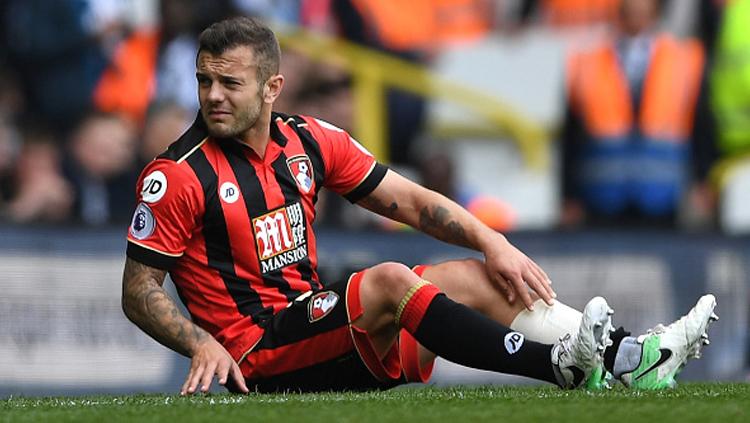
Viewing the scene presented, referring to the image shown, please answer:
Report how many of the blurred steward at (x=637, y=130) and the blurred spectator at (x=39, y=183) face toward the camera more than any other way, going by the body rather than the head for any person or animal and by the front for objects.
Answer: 2

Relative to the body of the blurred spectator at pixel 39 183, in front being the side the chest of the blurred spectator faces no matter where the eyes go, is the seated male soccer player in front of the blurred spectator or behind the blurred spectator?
in front

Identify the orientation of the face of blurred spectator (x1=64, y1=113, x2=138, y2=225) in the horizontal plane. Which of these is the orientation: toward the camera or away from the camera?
toward the camera

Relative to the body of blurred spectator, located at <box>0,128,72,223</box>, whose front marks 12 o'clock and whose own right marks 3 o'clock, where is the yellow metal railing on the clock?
The yellow metal railing is roughly at 9 o'clock from the blurred spectator.

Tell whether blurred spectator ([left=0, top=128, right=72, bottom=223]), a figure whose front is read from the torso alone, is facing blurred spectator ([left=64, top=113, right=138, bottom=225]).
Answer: no

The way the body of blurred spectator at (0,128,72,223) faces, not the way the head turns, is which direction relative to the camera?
toward the camera

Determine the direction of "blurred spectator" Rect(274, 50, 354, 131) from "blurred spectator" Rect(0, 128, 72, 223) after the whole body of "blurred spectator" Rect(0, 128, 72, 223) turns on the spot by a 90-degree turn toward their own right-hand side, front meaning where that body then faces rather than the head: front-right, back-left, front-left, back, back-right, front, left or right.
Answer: back

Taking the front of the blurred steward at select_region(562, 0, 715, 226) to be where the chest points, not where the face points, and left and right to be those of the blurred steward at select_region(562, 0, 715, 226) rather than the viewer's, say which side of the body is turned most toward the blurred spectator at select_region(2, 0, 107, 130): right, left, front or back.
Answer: right

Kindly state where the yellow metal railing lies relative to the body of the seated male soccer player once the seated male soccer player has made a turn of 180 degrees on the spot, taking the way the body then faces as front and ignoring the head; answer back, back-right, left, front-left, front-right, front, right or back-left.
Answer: front-right

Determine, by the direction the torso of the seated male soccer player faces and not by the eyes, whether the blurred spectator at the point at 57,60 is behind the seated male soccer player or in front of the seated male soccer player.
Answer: behind

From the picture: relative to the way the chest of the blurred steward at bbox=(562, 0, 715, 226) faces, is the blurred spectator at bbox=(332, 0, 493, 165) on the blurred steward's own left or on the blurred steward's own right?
on the blurred steward's own right

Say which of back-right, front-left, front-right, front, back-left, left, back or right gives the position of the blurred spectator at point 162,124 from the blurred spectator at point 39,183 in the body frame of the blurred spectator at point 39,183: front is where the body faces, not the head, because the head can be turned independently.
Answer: left

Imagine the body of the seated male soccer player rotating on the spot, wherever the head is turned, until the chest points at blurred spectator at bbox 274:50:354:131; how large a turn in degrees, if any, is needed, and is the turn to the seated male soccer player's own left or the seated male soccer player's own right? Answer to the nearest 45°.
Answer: approximately 135° to the seated male soccer player's own left

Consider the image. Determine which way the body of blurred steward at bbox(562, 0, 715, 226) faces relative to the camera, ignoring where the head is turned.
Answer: toward the camera
